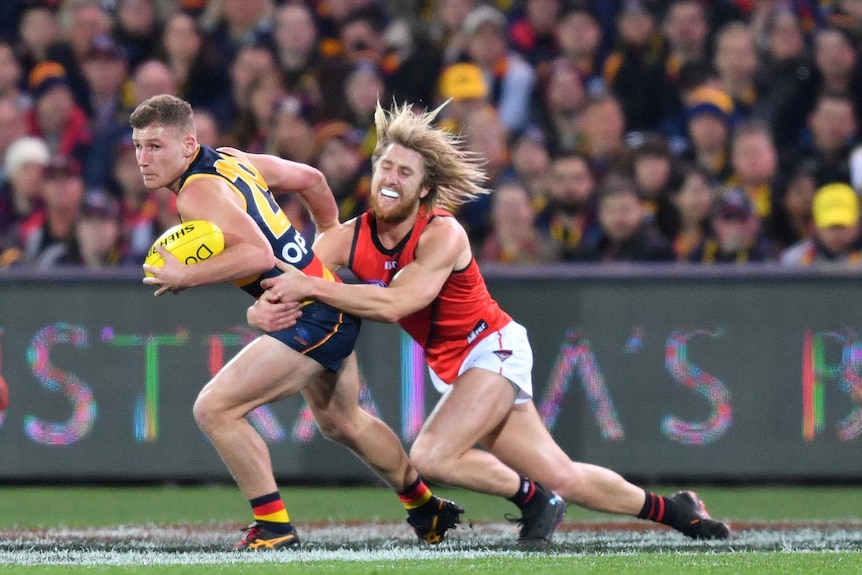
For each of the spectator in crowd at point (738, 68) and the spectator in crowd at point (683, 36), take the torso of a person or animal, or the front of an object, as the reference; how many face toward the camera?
2

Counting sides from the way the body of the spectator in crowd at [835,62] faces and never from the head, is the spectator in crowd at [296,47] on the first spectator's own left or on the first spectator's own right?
on the first spectator's own right

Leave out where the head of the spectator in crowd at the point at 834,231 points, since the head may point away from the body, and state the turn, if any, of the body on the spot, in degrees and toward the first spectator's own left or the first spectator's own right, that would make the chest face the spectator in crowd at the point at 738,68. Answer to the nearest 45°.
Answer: approximately 135° to the first spectator's own right

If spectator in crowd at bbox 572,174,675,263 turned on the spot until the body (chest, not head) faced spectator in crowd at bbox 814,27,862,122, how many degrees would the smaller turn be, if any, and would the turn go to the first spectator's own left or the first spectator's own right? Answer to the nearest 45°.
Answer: approximately 135° to the first spectator's own left

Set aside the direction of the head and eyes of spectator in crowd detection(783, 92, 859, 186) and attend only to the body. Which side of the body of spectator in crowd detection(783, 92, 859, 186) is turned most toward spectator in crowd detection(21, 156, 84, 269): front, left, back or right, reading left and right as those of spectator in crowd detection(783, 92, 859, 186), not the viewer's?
right

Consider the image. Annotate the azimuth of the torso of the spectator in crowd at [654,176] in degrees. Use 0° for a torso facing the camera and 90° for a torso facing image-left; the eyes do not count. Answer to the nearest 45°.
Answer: approximately 0°

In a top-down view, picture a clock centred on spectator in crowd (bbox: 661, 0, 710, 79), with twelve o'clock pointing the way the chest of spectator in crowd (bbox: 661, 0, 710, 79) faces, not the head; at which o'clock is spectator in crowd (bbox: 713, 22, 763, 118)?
spectator in crowd (bbox: 713, 22, 763, 118) is roughly at 10 o'clock from spectator in crowd (bbox: 661, 0, 710, 79).

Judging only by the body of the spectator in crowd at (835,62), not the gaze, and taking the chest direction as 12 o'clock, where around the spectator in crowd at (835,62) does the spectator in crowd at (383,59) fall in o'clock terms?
the spectator in crowd at (383,59) is roughly at 3 o'clock from the spectator in crowd at (835,62).
